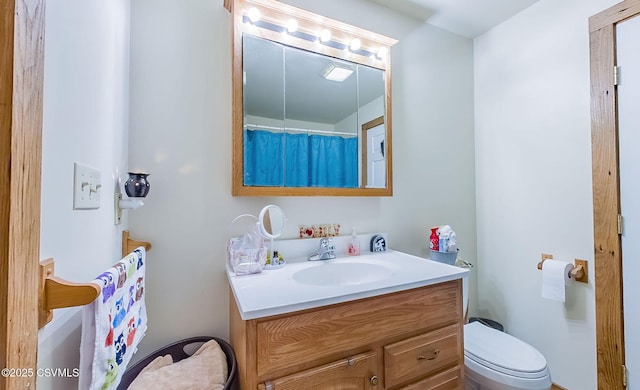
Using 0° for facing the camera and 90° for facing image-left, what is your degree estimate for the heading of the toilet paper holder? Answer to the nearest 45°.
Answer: approximately 45°

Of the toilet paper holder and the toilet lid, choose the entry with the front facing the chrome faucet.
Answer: the toilet paper holder

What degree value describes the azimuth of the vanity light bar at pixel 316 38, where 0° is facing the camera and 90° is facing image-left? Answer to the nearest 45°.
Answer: approximately 315°

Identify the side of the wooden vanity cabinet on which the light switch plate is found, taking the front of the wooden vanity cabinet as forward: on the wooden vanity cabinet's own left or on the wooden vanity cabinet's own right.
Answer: on the wooden vanity cabinet's own right

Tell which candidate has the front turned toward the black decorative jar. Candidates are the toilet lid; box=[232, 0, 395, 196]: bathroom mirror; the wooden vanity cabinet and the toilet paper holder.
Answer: the toilet paper holder

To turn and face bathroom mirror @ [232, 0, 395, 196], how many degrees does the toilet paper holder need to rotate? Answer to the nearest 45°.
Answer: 0° — it already faces it

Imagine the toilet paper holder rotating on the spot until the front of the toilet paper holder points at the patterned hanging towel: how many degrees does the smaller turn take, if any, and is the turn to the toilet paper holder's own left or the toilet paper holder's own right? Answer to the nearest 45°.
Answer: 0° — it already faces it

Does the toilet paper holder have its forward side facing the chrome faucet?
yes
